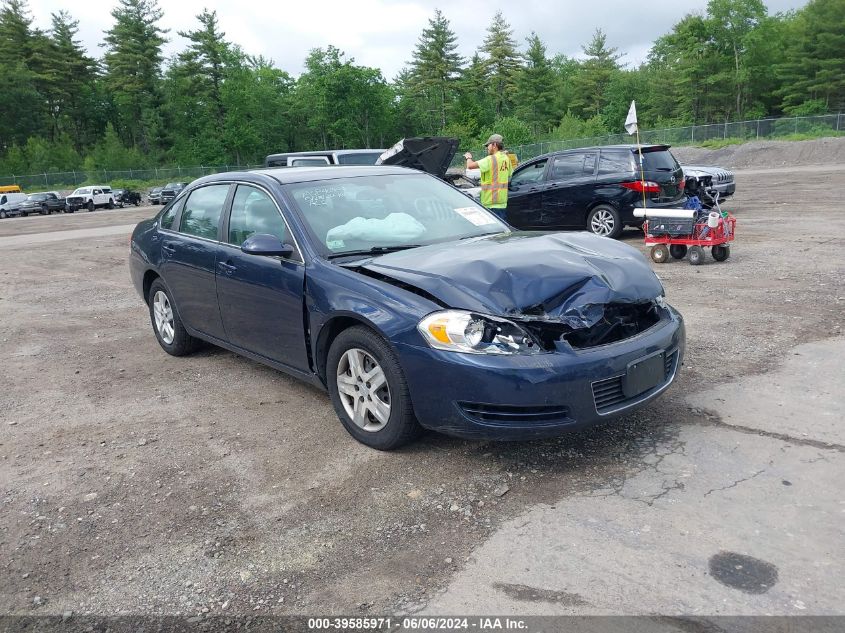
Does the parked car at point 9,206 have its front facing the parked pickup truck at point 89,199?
no

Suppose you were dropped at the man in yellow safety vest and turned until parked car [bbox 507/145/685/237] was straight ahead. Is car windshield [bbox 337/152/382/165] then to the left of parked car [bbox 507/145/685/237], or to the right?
left

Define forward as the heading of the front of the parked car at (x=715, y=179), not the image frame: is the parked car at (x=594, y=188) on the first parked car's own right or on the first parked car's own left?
on the first parked car's own right

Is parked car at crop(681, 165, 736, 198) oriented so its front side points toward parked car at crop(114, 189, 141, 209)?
no

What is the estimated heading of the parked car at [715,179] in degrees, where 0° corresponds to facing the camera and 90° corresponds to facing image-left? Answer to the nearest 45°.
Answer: approximately 315°

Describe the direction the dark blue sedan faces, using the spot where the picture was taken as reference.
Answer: facing the viewer and to the right of the viewer

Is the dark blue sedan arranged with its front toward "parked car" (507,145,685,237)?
no

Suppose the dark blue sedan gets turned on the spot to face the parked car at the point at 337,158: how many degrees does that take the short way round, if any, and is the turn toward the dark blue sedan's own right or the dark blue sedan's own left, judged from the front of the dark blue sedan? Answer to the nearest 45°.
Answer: approximately 135° to the dark blue sedan's own left

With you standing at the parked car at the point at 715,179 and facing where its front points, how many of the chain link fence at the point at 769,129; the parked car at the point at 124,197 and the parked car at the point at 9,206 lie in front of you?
0

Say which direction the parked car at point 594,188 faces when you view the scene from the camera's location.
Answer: facing away from the viewer and to the left of the viewer

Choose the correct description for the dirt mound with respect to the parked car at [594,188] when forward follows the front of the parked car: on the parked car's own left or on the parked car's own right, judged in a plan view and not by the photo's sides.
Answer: on the parked car's own right

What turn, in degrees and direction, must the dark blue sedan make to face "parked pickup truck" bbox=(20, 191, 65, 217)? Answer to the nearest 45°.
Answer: approximately 180°

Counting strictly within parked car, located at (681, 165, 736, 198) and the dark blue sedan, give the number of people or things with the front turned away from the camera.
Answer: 0

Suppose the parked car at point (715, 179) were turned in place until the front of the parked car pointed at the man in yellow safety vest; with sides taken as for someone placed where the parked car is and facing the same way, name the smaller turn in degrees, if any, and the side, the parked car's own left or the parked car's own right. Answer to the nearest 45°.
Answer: approximately 45° to the parked car's own right
